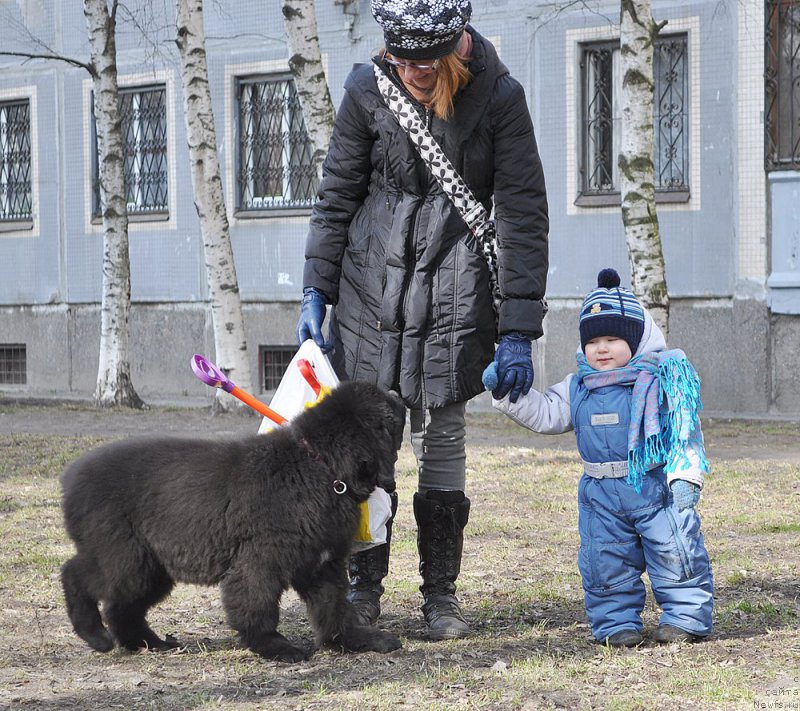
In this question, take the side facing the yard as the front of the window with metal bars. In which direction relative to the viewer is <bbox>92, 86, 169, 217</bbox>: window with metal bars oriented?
toward the camera

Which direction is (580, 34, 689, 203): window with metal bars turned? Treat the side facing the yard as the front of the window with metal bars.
toward the camera

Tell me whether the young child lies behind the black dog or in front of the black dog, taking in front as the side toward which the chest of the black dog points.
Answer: in front

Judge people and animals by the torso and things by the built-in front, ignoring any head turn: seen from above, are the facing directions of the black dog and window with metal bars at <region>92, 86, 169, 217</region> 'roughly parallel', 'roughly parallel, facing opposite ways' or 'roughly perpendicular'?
roughly perpendicular

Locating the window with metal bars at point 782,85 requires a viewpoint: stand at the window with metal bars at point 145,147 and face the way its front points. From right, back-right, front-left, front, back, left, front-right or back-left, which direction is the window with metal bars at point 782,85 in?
front-left

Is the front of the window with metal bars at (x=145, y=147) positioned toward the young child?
yes

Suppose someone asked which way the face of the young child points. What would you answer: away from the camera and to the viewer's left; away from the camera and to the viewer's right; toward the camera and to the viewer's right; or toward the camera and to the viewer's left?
toward the camera and to the viewer's left

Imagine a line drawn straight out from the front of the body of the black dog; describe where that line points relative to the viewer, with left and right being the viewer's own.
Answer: facing to the right of the viewer

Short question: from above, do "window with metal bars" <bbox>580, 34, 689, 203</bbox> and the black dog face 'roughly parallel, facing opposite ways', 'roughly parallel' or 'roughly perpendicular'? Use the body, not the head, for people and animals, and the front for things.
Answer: roughly perpendicular

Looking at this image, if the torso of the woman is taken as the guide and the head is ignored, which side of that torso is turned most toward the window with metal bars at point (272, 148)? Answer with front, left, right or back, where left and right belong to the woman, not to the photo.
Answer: back
